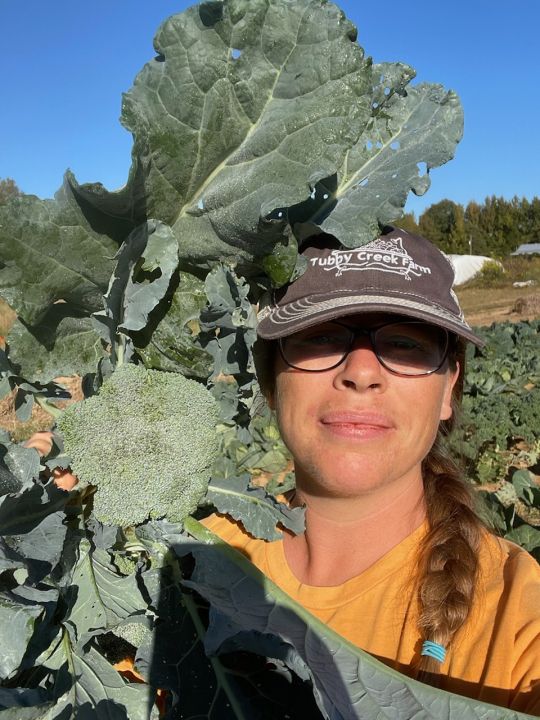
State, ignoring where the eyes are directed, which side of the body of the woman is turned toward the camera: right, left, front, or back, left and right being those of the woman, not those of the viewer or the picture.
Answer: front

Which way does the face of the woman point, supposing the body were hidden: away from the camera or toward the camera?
toward the camera
